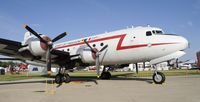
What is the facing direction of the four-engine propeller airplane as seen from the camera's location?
facing the viewer and to the right of the viewer
